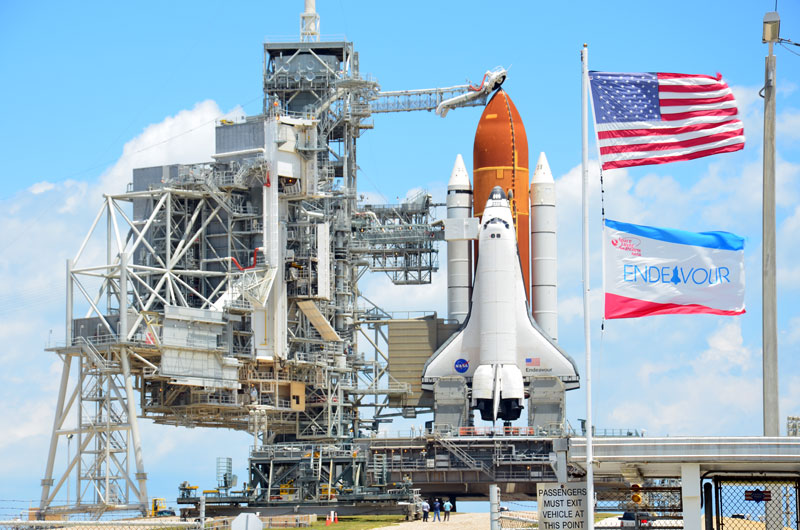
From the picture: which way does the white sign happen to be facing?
toward the camera

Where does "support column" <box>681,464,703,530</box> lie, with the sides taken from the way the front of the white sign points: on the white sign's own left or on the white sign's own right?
on the white sign's own left
